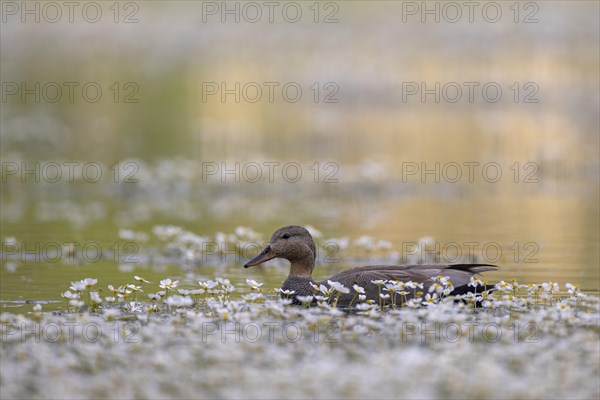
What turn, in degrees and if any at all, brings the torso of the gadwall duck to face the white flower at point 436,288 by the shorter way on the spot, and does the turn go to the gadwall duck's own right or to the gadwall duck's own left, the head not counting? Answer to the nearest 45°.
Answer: approximately 135° to the gadwall duck's own left

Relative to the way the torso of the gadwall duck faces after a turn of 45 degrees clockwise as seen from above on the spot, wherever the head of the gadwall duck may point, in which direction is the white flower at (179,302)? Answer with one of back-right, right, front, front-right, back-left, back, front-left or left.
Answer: left

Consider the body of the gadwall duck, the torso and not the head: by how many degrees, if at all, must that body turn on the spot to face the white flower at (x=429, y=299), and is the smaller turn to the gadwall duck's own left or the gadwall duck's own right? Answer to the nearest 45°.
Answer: approximately 135° to the gadwall duck's own left

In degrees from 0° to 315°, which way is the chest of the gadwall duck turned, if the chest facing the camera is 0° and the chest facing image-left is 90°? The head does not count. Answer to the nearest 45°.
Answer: approximately 90°

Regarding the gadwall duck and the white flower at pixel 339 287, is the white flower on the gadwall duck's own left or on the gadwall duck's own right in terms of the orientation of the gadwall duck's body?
on the gadwall duck's own left
